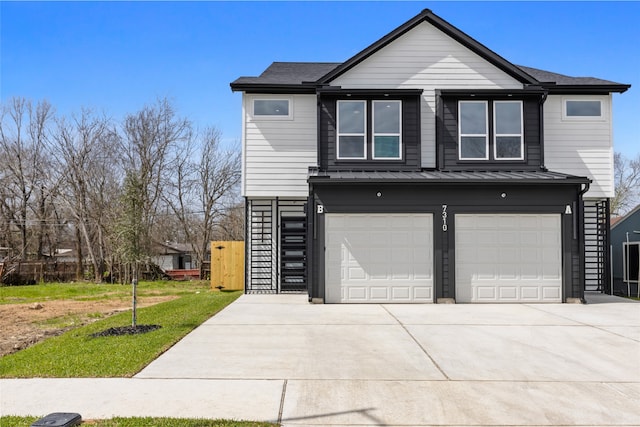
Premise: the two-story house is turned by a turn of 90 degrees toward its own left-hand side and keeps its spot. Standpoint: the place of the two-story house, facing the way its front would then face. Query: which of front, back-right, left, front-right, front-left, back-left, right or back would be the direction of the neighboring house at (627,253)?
front-left

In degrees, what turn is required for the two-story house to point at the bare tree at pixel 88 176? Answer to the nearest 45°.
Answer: approximately 135° to its right

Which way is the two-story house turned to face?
toward the camera
